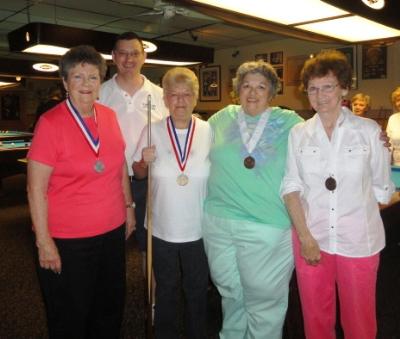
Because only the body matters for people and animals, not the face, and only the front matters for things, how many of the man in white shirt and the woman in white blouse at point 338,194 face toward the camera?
2

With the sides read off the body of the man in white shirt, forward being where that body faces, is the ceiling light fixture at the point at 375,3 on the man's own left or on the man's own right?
on the man's own left

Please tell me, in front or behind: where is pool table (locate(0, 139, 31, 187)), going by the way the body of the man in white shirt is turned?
behind

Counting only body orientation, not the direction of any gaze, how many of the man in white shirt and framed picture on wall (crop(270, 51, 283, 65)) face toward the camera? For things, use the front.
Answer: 2

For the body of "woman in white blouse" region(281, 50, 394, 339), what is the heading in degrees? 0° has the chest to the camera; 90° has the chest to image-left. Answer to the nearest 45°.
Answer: approximately 0°

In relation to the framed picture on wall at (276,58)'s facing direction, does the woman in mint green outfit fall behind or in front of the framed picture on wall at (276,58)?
in front
